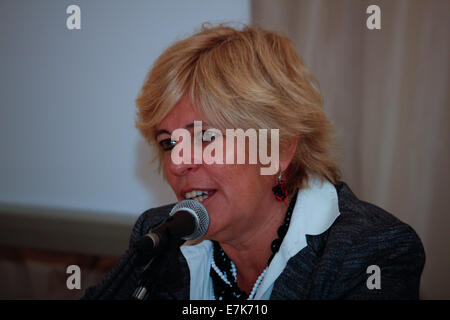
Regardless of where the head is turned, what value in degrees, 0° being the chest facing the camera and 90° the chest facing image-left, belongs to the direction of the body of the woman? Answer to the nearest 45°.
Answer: approximately 45°

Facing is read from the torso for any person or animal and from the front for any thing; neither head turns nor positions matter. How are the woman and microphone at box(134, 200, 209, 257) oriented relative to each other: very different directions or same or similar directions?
very different directions

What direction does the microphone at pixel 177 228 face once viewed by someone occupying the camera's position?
facing away from the viewer and to the right of the viewer
